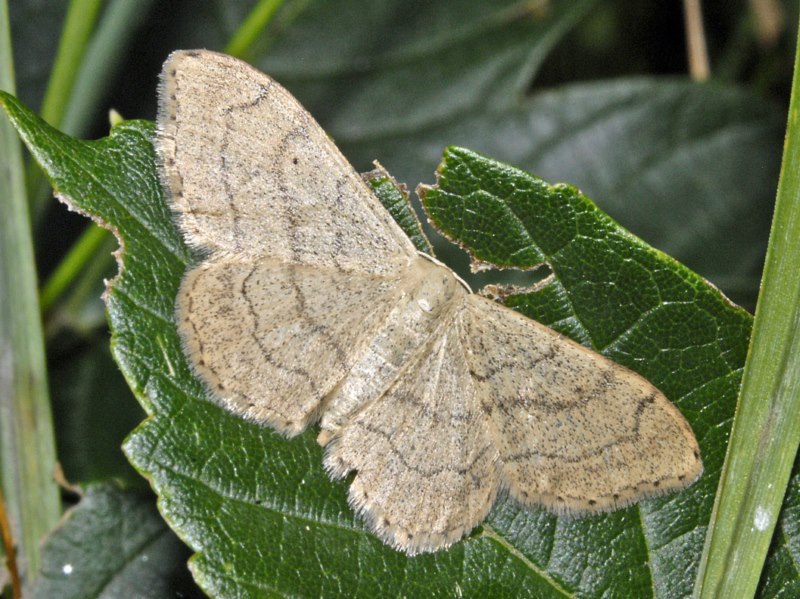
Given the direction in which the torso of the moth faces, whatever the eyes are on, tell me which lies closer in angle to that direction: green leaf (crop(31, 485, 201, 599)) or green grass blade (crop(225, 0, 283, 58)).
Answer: the green grass blade

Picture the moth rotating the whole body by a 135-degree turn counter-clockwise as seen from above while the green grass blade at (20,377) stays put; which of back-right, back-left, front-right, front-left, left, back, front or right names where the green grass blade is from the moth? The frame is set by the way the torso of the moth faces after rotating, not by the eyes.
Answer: front

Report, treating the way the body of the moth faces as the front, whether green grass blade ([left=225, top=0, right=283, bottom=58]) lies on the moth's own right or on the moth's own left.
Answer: on the moth's own left

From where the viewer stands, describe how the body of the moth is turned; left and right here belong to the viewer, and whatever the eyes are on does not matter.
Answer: facing away from the viewer and to the right of the viewer

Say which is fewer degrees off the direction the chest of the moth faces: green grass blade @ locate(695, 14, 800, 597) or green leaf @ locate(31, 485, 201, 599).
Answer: the green grass blade

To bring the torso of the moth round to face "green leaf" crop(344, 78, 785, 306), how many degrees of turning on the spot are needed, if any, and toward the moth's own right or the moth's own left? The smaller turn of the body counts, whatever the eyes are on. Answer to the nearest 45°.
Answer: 0° — it already faces it

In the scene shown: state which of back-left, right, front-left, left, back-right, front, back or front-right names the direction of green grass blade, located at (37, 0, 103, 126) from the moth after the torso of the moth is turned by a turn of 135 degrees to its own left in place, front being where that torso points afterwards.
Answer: front-right

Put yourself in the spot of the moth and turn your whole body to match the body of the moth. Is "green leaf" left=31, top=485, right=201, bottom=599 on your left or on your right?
on your left

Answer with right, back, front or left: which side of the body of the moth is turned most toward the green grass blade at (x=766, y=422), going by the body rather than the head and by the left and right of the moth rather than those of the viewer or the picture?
right
